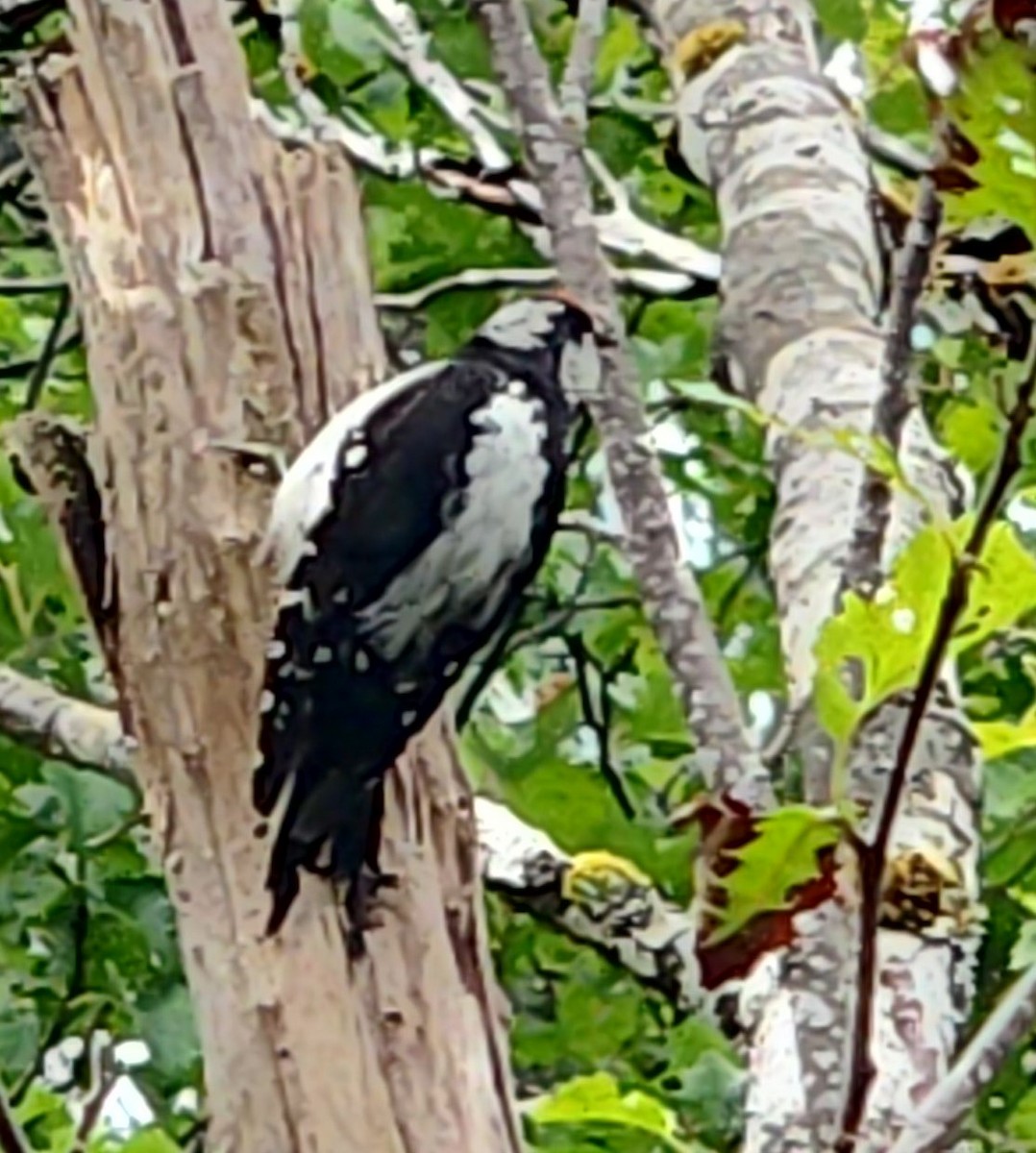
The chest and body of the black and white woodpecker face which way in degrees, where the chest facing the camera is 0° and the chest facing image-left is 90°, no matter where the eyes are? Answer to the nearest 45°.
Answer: approximately 135°

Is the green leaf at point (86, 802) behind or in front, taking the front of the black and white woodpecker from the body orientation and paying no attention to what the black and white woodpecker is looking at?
in front

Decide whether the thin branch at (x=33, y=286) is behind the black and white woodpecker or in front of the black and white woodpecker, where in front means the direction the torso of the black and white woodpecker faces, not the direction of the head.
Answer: in front

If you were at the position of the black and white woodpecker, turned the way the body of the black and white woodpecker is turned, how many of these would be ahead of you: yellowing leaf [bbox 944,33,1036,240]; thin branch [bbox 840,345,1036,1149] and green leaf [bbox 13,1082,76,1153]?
1

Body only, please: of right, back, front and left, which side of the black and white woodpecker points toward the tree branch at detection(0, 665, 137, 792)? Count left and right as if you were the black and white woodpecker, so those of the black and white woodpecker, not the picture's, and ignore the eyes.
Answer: front

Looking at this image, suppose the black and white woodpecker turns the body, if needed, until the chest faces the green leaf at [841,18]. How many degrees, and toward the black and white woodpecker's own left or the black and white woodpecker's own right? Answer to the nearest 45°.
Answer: approximately 90° to the black and white woodpecker's own right
